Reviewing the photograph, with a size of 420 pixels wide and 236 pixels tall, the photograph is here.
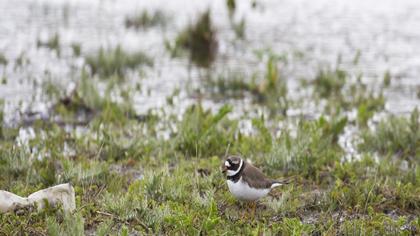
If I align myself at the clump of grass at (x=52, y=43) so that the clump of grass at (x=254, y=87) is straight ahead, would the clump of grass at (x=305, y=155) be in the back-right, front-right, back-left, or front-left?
front-right

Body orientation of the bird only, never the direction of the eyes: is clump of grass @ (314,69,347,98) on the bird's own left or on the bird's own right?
on the bird's own right

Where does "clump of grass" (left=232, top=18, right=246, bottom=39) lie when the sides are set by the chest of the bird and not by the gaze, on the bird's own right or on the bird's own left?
on the bird's own right

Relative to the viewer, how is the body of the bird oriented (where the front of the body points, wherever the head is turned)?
to the viewer's left

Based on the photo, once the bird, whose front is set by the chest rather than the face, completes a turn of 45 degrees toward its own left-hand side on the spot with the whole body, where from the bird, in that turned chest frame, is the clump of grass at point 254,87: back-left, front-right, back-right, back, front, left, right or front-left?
back-right

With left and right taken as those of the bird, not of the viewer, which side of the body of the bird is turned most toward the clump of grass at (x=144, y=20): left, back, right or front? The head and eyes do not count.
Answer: right

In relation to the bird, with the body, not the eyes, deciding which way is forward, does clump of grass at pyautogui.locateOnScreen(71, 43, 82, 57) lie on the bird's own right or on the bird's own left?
on the bird's own right

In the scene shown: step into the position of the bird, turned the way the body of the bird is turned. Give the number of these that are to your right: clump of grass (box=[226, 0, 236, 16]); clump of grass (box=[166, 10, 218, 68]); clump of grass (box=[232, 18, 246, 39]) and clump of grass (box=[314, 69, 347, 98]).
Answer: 4

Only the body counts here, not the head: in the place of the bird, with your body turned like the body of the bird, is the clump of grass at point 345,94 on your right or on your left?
on your right

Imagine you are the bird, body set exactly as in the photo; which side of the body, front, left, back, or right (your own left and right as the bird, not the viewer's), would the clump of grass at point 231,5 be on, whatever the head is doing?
right

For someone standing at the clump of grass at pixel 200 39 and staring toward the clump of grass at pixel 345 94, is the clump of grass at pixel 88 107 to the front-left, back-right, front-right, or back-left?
front-right

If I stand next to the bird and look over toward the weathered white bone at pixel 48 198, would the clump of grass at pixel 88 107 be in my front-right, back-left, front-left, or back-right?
front-right
